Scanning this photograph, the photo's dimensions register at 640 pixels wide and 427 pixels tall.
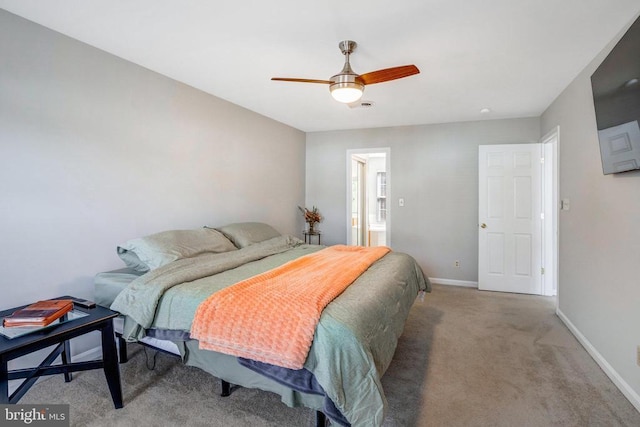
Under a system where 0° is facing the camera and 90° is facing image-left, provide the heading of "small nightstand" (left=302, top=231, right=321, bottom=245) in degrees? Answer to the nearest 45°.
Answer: approximately 315°

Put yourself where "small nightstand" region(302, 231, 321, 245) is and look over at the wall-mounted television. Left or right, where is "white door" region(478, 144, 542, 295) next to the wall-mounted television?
left

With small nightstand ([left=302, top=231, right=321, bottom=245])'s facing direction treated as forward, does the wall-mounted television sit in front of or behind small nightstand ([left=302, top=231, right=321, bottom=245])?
in front

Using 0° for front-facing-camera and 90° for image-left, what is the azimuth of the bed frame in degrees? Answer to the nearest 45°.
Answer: approximately 315°

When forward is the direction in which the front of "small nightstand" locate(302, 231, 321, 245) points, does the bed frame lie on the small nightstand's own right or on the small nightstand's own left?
on the small nightstand's own right

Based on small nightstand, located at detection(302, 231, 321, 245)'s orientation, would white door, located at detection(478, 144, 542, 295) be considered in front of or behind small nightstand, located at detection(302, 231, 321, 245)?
in front

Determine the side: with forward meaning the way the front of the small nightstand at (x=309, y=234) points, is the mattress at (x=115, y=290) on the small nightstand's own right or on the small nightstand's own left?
on the small nightstand's own right

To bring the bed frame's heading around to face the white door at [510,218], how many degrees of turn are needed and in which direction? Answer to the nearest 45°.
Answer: approximately 45° to its left
